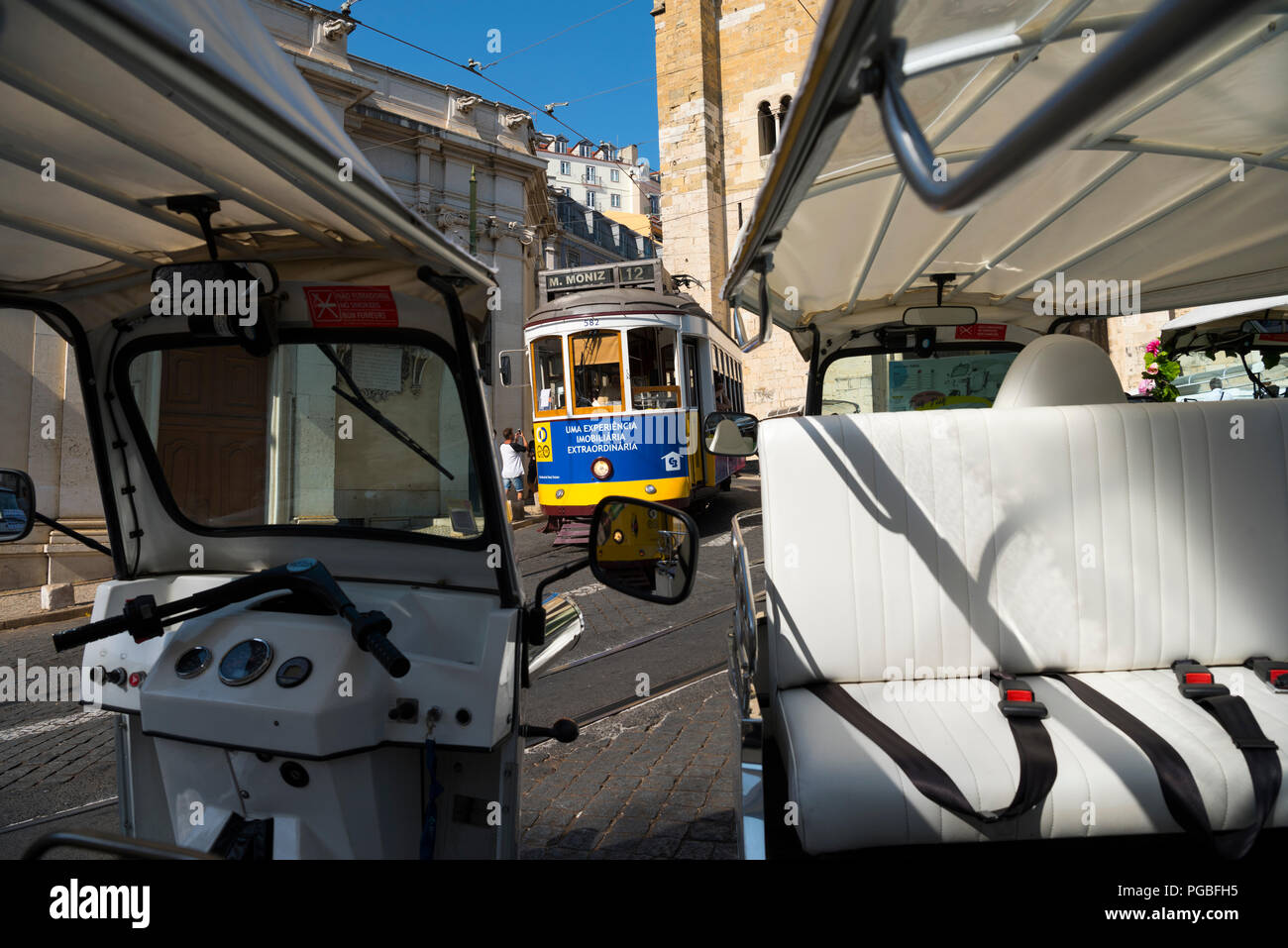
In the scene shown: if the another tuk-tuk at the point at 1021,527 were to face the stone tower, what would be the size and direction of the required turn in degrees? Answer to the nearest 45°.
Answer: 0° — it already faces it

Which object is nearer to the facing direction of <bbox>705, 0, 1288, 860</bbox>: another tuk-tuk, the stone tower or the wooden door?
the stone tower

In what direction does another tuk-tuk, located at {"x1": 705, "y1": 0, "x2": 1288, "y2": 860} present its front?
away from the camera

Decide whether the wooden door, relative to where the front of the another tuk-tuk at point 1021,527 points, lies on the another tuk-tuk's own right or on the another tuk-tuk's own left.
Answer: on the another tuk-tuk's own left

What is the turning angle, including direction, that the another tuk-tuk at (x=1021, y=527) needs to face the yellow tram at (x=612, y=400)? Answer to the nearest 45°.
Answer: approximately 45° to its left
